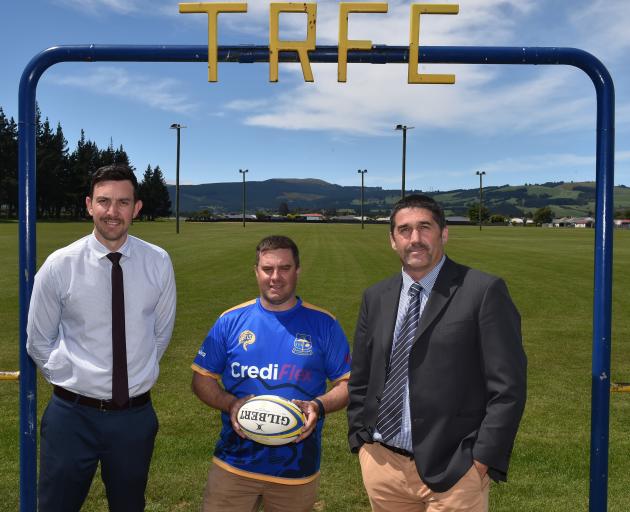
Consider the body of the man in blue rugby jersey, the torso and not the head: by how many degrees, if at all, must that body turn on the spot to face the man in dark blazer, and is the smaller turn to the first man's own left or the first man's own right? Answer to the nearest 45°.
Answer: approximately 45° to the first man's own left

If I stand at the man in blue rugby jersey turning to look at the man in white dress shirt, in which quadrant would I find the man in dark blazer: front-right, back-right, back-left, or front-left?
back-left

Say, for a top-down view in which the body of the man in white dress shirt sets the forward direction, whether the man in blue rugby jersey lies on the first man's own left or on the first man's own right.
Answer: on the first man's own left

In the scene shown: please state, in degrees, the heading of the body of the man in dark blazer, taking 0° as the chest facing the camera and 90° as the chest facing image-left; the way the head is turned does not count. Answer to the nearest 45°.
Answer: approximately 45°

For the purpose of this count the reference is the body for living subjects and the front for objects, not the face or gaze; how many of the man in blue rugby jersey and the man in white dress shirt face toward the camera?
2

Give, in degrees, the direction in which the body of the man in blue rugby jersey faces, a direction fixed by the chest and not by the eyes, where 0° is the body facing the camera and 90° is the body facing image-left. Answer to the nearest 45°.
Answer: approximately 0°

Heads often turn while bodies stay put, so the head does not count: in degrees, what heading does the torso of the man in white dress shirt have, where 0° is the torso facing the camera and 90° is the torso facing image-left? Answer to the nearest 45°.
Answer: approximately 0°

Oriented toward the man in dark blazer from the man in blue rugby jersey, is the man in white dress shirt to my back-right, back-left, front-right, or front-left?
back-right

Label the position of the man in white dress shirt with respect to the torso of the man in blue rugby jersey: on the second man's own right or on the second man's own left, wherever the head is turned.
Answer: on the second man's own right
